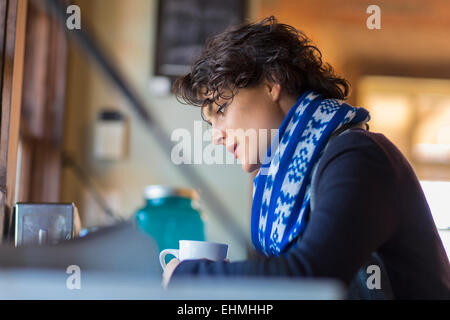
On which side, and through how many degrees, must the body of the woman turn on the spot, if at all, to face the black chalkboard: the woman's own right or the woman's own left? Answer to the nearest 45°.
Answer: approximately 90° to the woman's own right

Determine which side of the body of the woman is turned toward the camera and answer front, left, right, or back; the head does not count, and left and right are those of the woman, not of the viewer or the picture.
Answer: left

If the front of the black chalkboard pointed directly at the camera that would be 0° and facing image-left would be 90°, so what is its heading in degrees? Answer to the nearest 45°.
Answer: approximately 0°

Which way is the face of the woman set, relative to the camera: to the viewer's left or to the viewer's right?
to the viewer's left

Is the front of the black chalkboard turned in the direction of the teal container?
yes

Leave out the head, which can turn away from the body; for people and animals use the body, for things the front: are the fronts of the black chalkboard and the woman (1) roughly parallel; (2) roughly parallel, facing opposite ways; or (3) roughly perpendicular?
roughly perpendicular

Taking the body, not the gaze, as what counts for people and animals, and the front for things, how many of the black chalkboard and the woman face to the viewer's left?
1
